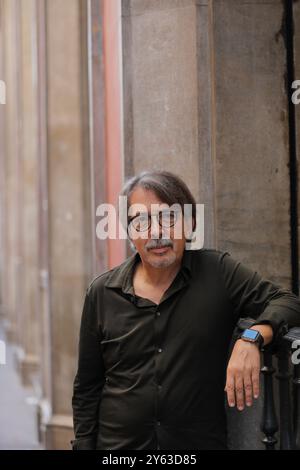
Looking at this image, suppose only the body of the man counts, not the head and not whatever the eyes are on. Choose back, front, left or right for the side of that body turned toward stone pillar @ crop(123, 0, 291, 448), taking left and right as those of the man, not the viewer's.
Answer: back

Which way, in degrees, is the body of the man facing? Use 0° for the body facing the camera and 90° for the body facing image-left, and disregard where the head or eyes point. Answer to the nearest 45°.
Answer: approximately 0°

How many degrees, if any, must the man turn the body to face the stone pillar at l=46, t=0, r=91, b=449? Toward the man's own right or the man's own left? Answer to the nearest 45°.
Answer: approximately 180°

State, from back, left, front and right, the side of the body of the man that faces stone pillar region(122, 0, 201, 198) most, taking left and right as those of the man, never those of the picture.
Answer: back

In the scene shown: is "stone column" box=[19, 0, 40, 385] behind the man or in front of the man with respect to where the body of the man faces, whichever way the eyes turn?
behind

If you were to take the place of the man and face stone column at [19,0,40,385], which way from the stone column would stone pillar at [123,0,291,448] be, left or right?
right
